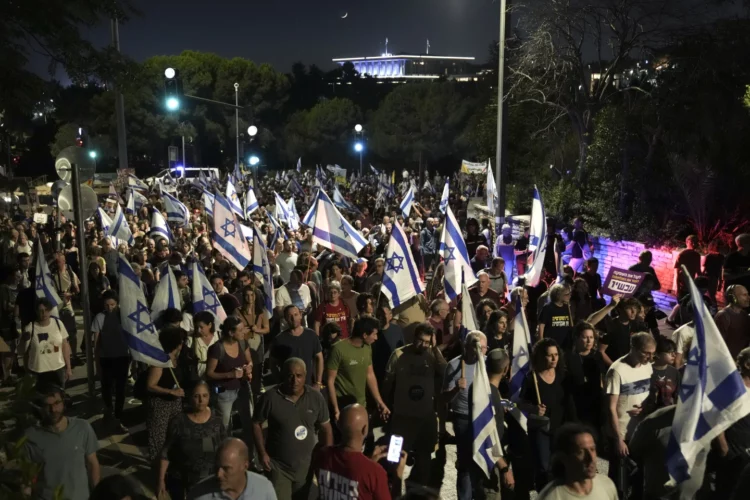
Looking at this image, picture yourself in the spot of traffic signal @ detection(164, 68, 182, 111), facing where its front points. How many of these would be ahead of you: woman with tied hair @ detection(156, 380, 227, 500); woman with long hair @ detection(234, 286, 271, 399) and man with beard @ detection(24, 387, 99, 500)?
3

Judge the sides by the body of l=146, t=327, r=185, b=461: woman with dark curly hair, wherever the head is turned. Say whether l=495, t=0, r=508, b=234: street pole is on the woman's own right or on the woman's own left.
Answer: on the woman's own left

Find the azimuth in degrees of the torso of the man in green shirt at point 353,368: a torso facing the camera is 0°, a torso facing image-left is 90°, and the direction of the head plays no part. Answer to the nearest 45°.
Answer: approximately 315°

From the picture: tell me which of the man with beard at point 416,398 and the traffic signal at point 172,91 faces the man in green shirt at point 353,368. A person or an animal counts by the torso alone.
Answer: the traffic signal

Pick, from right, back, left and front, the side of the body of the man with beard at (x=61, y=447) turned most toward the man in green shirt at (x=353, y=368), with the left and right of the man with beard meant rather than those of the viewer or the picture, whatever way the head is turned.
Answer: left

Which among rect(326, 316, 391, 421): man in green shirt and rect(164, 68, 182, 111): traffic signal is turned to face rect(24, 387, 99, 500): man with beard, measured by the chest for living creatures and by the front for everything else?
the traffic signal

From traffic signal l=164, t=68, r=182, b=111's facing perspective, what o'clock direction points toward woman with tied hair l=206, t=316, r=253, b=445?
The woman with tied hair is roughly at 12 o'clock from the traffic signal.

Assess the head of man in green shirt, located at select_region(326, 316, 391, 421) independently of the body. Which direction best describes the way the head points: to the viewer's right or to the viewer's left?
to the viewer's right

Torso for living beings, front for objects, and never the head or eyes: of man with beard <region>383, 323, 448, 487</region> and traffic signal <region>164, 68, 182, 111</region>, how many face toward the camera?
2
